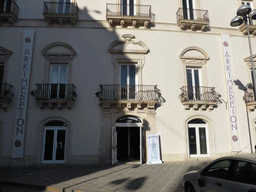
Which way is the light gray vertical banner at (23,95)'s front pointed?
toward the camera

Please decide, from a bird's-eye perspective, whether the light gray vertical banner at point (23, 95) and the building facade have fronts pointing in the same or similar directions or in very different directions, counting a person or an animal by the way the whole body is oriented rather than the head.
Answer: same or similar directions

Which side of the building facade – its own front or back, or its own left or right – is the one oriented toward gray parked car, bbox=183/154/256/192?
front

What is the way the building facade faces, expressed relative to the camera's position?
facing the viewer
